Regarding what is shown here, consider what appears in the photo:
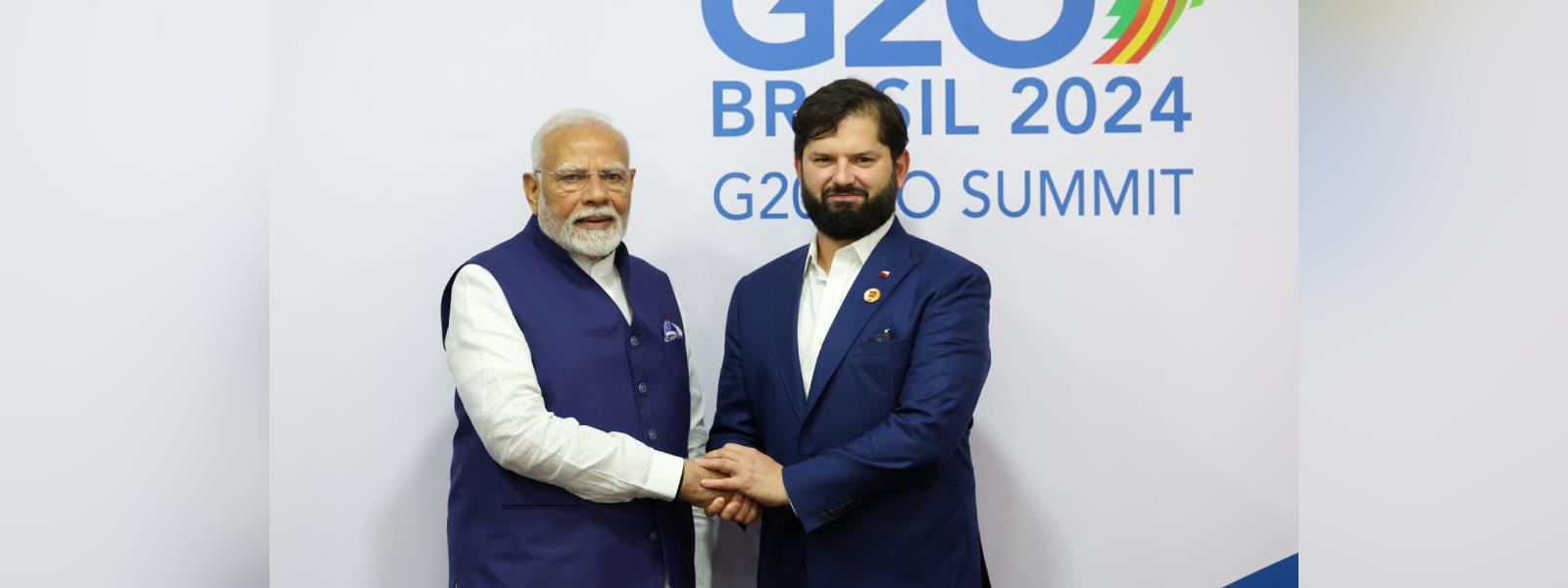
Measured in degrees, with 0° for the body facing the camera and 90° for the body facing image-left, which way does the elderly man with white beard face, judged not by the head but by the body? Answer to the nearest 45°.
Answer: approximately 315°

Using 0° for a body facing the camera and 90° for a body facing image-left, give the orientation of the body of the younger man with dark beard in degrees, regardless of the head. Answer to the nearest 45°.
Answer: approximately 45°

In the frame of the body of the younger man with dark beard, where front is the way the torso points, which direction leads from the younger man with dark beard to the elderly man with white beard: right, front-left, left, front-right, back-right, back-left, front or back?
front-right

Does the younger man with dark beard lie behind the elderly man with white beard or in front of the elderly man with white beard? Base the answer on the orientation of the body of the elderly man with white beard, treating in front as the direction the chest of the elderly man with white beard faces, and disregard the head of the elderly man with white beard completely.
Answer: in front

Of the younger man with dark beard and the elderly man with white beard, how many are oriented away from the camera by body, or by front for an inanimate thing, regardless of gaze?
0
